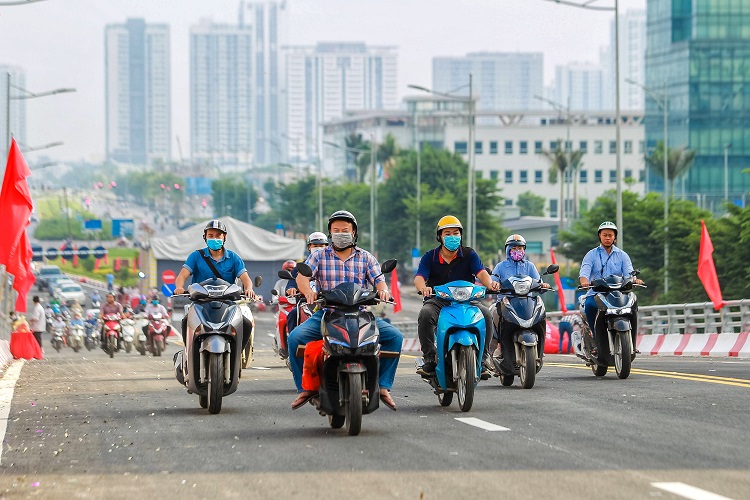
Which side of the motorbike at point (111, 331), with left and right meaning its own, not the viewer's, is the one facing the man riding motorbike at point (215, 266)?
front

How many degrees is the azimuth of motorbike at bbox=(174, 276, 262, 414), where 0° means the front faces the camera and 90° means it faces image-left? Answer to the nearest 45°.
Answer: approximately 0°

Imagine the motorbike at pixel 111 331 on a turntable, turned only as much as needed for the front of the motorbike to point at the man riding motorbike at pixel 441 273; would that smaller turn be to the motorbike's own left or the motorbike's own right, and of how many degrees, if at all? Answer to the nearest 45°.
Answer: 0° — it already faces them

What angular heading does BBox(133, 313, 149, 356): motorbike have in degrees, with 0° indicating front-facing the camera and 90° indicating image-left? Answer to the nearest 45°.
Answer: approximately 0°

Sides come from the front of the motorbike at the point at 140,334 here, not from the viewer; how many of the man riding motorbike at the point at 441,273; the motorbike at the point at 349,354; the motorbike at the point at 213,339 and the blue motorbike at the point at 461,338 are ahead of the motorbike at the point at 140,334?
4
